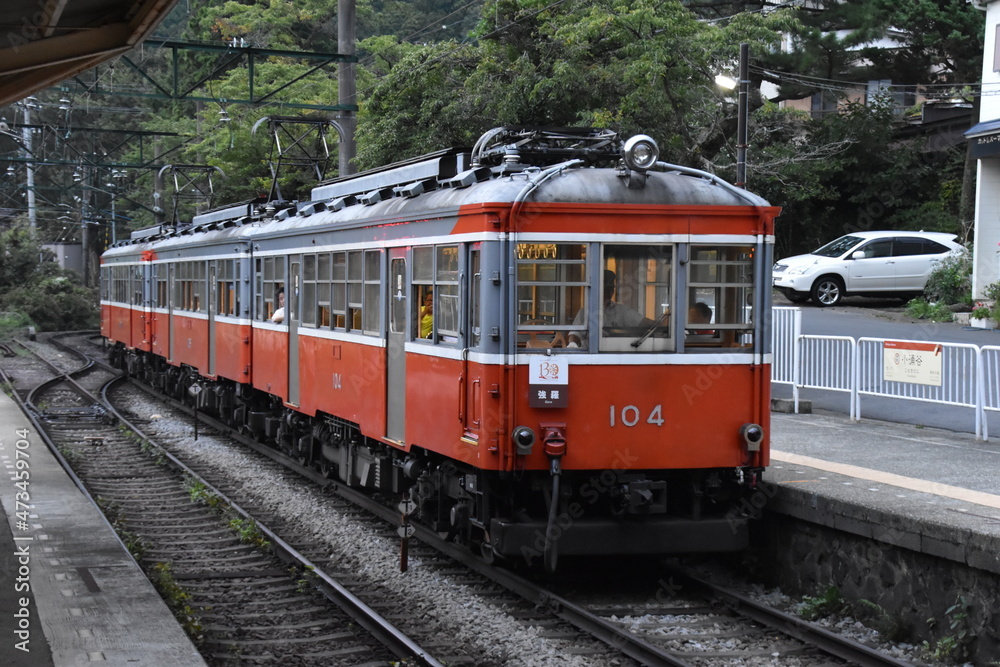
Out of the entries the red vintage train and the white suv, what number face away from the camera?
0

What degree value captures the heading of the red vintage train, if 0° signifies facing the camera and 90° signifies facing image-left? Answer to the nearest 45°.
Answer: approximately 315°

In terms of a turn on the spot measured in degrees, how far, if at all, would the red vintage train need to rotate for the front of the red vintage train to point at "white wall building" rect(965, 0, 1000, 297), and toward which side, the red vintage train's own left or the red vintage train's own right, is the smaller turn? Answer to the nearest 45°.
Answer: approximately 90° to the red vintage train's own left

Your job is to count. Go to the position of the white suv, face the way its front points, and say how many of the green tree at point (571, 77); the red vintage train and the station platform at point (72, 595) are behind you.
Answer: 0

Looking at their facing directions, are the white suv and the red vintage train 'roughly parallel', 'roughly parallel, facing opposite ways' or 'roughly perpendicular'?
roughly perpendicular

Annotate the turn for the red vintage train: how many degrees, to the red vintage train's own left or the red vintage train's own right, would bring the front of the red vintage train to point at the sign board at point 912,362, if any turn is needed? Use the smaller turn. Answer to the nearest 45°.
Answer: approximately 90° to the red vintage train's own left

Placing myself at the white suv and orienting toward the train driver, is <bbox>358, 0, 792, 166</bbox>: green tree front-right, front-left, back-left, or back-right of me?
front-right

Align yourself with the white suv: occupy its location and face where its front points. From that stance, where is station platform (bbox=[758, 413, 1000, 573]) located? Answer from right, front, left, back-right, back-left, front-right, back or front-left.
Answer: front-left

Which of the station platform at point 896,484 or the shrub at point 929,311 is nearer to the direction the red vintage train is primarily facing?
the station platform

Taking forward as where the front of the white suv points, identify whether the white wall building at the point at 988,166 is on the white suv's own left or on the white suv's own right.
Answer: on the white suv's own left

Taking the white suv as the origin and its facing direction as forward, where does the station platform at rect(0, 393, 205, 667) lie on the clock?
The station platform is roughly at 11 o'clock from the white suv.

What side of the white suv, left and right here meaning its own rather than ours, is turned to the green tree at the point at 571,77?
front

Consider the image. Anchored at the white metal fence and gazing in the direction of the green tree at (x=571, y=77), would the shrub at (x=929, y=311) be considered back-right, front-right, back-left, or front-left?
front-right

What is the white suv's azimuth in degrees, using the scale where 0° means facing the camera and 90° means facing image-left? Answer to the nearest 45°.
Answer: approximately 45°

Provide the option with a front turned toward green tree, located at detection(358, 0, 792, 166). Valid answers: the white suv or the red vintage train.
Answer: the white suv

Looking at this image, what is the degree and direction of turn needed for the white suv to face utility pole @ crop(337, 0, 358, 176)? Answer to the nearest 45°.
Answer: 0° — it already faces it

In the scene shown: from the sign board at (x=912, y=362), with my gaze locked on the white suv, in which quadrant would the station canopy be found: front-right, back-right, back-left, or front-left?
back-left
